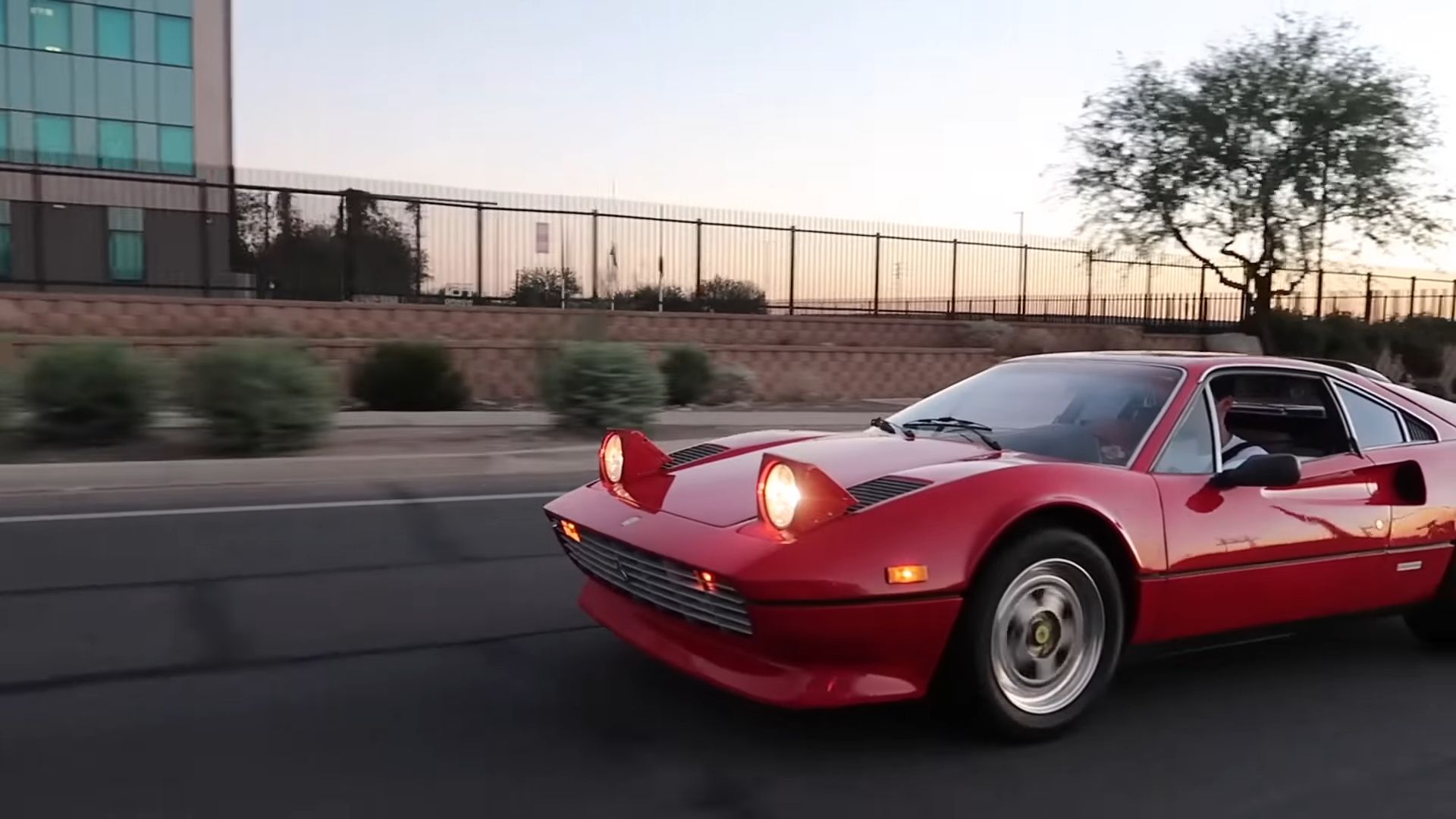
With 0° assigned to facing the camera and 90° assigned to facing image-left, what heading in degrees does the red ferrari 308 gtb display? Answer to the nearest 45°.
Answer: approximately 45°

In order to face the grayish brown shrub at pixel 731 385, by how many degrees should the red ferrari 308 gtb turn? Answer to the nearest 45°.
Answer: approximately 135° to its right

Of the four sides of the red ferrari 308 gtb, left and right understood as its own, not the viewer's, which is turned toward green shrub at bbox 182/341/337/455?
right

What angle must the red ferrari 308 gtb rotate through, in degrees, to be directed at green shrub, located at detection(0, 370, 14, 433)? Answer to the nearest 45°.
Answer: approximately 90° to its right

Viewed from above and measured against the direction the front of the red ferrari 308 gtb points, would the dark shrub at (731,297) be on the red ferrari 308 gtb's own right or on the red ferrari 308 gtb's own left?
on the red ferrari 308 gtb's own right

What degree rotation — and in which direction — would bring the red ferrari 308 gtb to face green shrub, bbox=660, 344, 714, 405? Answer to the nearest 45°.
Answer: approximately 135° to its right

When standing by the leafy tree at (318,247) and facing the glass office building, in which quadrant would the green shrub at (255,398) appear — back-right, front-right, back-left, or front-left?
back-left

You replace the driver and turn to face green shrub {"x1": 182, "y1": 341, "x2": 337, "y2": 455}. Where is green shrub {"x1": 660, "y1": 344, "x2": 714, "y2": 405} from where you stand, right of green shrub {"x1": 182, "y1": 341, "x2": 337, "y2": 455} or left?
right

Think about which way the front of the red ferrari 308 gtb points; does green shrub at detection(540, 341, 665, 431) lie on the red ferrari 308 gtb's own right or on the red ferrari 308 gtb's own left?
on the red ferrari 308 gtb's own right

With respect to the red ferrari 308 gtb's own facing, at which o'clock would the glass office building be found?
The glass office building is roughly at 3 o'clock from the red ferrari 308 gtb.

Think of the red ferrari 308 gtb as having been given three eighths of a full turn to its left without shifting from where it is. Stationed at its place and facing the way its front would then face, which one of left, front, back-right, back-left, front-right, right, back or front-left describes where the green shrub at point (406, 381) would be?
back-left
